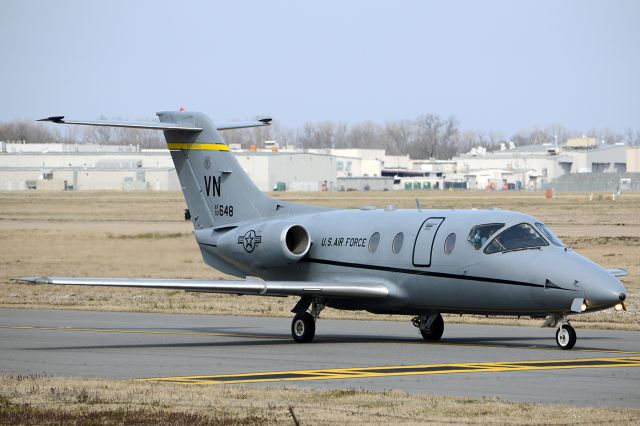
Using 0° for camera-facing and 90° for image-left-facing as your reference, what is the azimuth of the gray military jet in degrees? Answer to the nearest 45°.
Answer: approximately 315°
